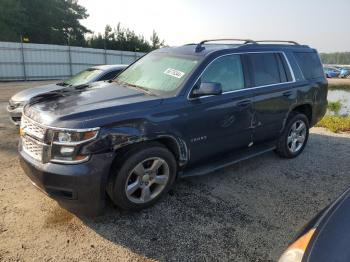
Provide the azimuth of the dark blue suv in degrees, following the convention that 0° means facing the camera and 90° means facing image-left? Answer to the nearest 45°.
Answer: approximately 45°

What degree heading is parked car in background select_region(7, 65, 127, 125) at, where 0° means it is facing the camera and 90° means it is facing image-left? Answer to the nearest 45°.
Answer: approximately 45°

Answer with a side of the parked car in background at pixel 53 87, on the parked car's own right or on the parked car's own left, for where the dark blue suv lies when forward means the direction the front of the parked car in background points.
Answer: on the parked car's own left

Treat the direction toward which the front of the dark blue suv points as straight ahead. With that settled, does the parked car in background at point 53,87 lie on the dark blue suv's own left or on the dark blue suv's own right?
on the dark blue suv's own right
